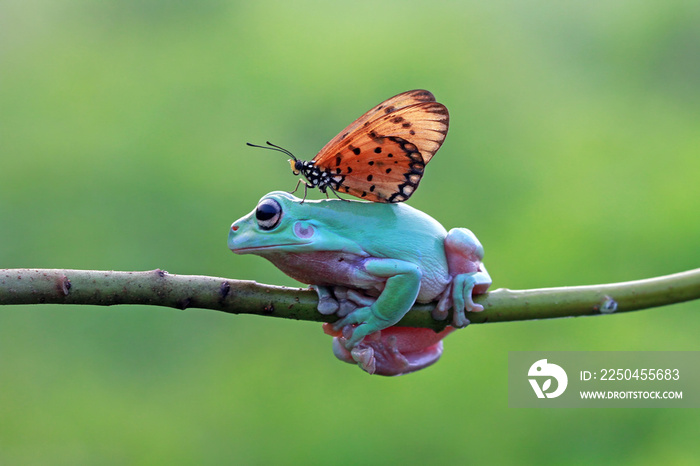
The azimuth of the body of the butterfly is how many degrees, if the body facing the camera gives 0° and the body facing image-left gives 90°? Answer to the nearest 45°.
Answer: approximately 90°

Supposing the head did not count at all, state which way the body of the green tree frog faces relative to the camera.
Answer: to the viewer's left
